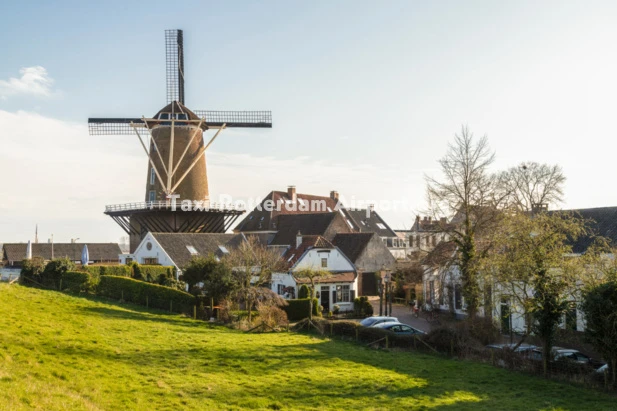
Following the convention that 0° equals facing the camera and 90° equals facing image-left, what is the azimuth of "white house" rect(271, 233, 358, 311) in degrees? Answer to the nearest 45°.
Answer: approximately 0°

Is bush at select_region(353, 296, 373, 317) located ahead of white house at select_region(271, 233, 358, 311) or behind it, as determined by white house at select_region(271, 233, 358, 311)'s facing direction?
ahead

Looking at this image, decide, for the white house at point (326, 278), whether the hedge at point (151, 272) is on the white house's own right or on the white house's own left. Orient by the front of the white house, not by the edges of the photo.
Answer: on the white house's own right

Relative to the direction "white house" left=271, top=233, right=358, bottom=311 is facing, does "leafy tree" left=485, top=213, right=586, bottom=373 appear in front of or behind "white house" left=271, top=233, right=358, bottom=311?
in front

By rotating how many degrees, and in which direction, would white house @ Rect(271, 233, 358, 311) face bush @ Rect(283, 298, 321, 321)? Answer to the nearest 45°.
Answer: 0° — it already faces it

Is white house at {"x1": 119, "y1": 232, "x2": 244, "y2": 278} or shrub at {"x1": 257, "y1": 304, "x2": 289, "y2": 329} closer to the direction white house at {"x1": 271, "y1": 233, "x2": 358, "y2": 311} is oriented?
the shrub

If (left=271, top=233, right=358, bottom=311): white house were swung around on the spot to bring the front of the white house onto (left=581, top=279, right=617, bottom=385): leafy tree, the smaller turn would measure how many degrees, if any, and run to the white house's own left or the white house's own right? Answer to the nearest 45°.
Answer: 0° — it already faces it
